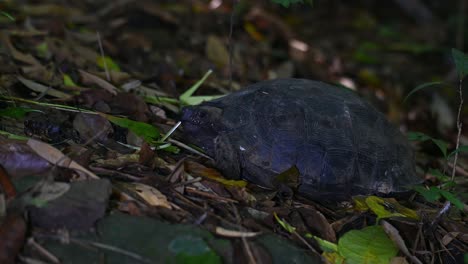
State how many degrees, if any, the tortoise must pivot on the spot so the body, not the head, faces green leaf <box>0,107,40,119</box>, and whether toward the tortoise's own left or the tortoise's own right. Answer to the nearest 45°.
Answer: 0° — it already faces it

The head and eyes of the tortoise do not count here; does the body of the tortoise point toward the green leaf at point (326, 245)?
no

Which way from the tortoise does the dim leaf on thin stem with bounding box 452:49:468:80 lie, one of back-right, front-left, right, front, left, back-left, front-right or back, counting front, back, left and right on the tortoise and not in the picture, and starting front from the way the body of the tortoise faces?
back

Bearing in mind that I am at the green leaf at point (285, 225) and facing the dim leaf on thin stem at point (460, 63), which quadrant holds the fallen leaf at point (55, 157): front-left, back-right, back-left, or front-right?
back-left

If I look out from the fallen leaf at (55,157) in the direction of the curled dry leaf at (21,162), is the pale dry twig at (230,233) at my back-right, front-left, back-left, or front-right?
back-left

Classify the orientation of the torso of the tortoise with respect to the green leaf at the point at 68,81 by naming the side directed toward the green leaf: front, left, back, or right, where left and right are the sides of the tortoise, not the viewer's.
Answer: front

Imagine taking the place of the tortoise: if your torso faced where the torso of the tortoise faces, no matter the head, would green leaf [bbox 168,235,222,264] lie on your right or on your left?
on your left

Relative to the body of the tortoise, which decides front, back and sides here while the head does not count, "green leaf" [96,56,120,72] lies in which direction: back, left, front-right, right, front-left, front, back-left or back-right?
front-right

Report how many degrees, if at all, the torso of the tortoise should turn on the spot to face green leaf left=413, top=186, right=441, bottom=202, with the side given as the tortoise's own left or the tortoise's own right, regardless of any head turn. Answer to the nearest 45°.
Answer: approximately 135° to the tortoise's own left

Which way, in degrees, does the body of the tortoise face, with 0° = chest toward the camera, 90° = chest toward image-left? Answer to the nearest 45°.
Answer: approximately 90°

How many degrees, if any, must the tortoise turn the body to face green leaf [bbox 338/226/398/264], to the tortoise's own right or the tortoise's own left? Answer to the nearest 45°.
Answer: approximately 135° to the tortoise's own left

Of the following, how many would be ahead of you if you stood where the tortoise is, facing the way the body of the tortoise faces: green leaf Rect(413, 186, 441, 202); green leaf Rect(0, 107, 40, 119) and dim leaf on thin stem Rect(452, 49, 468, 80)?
1

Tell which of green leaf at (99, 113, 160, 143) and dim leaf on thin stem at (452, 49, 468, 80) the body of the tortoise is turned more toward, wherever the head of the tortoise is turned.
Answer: the green leaf

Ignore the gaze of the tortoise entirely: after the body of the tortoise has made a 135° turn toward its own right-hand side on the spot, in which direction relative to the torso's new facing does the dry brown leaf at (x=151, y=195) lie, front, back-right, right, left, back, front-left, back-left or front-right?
back

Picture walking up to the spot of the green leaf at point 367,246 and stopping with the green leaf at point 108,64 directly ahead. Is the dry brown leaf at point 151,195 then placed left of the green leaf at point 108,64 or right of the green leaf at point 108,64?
left

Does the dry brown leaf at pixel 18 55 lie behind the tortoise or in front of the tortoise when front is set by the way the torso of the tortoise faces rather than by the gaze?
in front

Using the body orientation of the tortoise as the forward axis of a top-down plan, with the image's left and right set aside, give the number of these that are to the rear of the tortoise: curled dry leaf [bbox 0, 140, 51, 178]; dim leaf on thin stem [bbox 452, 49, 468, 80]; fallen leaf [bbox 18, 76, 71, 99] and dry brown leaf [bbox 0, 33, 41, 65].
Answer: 1

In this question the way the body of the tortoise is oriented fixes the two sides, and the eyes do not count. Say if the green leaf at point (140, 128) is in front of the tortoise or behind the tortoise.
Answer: in front

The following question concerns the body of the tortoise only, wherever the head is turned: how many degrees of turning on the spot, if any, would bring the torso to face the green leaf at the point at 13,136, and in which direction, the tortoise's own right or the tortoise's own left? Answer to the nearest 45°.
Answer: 0° — it already faces it

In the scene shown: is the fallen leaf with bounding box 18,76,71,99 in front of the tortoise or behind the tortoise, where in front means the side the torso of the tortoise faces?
in front
